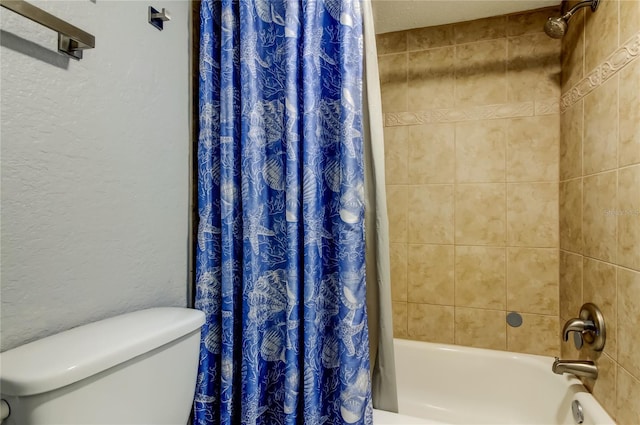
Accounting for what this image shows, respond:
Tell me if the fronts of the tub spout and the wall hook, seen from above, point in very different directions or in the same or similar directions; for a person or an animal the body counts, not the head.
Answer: very different directions

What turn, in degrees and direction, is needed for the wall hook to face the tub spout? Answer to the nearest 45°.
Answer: approximately 45° to its left

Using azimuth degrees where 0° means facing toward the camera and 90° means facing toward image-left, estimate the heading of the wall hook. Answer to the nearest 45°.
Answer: approximately 315°

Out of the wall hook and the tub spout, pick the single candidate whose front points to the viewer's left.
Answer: the tub spout

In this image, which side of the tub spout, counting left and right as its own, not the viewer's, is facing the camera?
left

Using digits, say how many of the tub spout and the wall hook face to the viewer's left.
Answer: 1

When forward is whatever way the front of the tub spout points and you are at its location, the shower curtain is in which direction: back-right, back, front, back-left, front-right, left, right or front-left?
front-left
